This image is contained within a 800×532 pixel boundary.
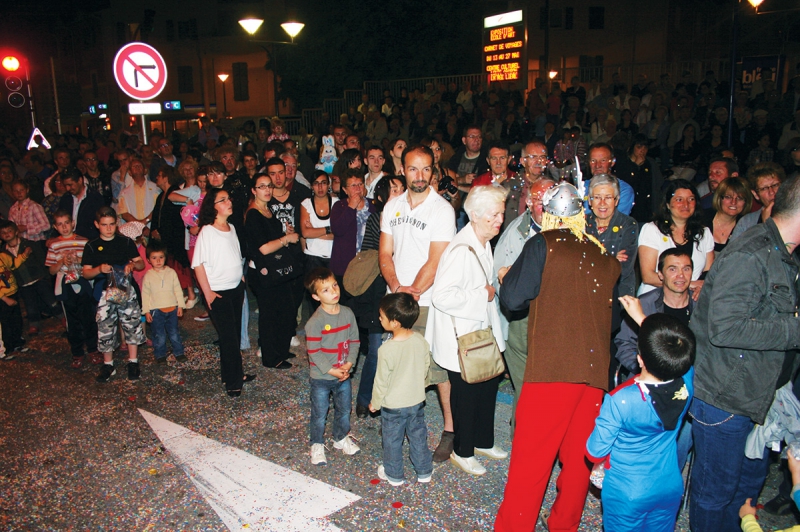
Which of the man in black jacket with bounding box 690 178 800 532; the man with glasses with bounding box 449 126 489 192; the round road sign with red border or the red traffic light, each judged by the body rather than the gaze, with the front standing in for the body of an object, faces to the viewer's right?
the man in black jacket

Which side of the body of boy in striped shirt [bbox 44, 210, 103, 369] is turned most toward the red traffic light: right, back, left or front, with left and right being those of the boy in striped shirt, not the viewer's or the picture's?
back

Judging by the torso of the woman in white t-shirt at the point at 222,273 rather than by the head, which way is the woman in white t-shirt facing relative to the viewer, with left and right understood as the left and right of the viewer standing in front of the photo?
facing the viewer and to the right of the viewer

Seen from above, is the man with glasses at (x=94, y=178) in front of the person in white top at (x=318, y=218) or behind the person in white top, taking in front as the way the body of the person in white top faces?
behind

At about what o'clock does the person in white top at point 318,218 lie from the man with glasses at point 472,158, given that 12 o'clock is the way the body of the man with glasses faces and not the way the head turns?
The person in white top is roughly at 2 o'clock from the man with glasses.

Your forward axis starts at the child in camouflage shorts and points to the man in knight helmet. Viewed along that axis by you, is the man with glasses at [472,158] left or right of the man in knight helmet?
left

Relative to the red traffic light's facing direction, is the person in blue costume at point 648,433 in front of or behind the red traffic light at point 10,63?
in front

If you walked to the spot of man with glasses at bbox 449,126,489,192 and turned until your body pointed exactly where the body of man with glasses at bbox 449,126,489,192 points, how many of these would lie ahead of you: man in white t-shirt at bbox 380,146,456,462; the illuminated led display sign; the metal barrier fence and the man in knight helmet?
2

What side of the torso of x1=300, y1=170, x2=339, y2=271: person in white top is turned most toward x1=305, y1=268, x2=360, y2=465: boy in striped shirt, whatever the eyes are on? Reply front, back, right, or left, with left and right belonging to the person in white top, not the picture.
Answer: front
